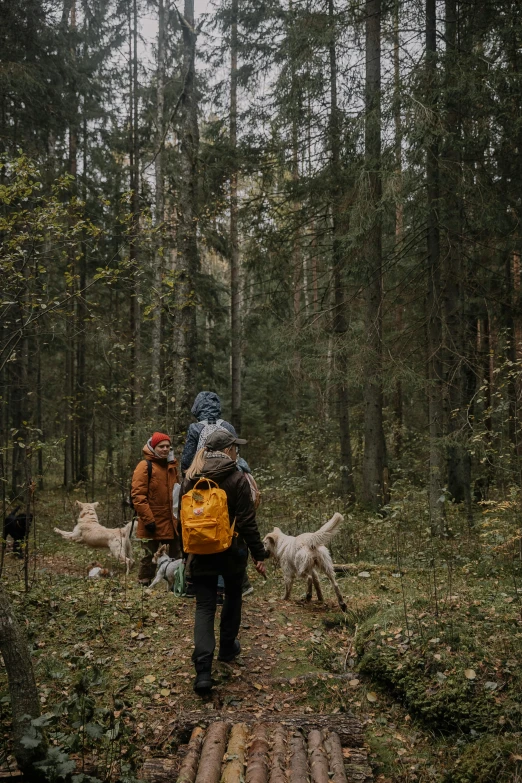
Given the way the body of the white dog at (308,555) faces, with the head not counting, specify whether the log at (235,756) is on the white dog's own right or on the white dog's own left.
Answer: on the white dog's own left

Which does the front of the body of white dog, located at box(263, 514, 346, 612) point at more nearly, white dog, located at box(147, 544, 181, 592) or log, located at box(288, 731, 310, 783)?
the white dog

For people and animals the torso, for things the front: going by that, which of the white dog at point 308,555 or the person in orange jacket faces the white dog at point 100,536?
the white dog at point 308,555

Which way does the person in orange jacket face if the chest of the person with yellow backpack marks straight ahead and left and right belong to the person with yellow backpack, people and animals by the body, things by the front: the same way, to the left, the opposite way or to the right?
to the right

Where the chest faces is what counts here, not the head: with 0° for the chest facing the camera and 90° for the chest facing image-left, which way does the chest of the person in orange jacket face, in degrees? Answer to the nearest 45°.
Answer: approximately 315°

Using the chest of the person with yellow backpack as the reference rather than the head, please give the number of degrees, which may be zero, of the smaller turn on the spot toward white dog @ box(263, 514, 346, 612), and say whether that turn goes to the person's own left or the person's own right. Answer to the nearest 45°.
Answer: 0° — they already face it

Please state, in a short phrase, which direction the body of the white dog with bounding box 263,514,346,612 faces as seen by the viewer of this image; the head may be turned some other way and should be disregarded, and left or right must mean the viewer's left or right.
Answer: facing away from the viewer and to the left of the viewer

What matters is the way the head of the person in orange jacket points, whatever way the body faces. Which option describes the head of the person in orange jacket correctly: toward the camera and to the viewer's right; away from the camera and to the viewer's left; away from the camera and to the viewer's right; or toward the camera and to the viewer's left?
toward the camera and to the viewer's right

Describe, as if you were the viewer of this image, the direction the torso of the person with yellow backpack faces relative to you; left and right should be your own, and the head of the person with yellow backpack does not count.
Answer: facing away from the viewer and to the right of the viewer
